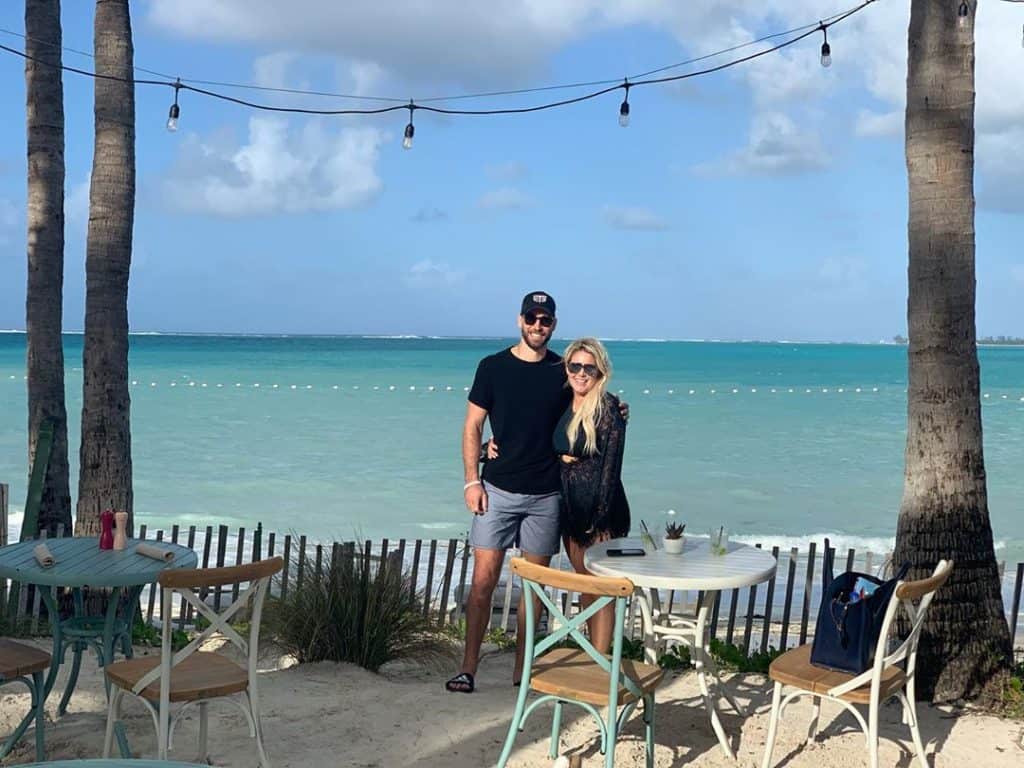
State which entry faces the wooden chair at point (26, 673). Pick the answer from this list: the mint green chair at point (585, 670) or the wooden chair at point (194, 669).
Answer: the wooden chair at point (194, 669)

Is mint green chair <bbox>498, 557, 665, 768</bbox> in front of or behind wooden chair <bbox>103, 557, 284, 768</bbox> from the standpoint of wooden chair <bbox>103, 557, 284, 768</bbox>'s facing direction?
behind

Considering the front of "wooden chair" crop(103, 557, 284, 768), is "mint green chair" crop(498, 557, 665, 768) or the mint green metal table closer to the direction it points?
the mint green metal table

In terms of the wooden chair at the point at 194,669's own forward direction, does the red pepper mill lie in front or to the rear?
in front

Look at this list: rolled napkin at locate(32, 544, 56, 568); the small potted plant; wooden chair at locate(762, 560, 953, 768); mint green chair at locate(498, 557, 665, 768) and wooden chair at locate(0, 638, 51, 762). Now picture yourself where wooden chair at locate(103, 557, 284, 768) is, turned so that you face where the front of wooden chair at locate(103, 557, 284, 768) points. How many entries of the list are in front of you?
2

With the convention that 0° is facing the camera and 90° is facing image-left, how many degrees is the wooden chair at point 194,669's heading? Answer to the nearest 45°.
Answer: approximately 135°

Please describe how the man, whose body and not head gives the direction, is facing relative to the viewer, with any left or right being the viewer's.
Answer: facing the viewer

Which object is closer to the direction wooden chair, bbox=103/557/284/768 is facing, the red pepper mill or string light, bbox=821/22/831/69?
the red pepper mill

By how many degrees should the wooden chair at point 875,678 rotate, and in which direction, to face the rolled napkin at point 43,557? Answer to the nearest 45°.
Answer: approximately 45° to its left

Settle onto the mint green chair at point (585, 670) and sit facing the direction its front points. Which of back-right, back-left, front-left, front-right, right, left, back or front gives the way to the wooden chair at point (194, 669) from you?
back-left

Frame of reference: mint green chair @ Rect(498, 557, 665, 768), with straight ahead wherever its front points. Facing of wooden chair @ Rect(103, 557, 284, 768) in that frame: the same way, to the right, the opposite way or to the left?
to the left
